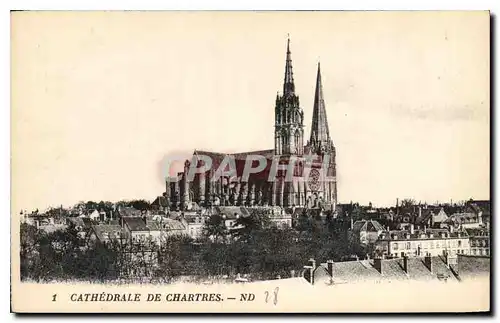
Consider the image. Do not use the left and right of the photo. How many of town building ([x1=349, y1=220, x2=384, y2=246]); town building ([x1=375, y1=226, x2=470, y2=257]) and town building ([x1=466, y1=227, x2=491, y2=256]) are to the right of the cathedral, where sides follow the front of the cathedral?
3

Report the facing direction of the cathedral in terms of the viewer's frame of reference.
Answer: facing the viewer and to the right of the viewer

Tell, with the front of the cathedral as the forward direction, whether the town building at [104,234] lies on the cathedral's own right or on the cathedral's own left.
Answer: on the cathedral's own right
